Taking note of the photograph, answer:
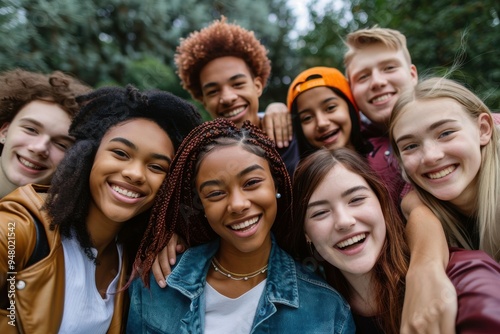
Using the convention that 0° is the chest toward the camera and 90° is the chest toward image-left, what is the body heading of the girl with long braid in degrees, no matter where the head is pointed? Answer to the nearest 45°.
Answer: approximately 0°

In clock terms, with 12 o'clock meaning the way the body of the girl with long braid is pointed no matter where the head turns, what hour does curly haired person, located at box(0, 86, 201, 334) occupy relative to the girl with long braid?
The curly haired person is roughly at 3 o'clock from the girl with long braid.

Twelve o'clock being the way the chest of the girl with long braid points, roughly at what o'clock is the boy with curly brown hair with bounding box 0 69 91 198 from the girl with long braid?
The boy with curly brown hair is roughly at 3 o'clock from the girl with long braid.
